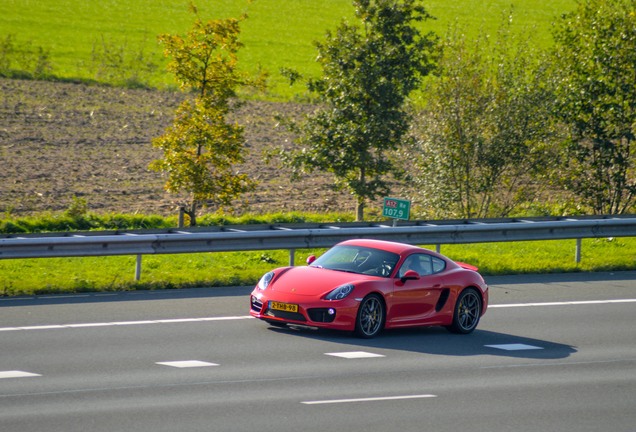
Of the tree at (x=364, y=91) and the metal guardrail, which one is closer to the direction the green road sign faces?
the metal guardrail

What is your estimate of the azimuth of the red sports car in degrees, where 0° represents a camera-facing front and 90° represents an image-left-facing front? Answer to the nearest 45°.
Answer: approximately 45°

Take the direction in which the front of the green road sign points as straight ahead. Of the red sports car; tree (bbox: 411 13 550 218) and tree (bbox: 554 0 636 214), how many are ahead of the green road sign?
1

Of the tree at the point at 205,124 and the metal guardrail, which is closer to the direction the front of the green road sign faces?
the metal guardrail

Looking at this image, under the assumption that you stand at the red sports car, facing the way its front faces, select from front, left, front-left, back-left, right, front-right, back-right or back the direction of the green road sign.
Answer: back-right

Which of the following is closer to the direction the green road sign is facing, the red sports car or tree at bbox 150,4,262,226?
the red sports car

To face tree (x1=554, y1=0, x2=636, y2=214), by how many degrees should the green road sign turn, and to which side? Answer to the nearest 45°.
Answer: approximately 135° to its left

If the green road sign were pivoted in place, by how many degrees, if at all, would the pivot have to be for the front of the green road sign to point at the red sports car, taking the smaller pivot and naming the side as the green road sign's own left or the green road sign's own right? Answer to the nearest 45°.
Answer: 0° — it already faces it

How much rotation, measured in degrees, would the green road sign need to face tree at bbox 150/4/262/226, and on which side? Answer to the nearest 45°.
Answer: approximately 135° to its right

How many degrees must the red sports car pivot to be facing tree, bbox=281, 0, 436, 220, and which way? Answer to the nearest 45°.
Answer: approximately 135° to its right
